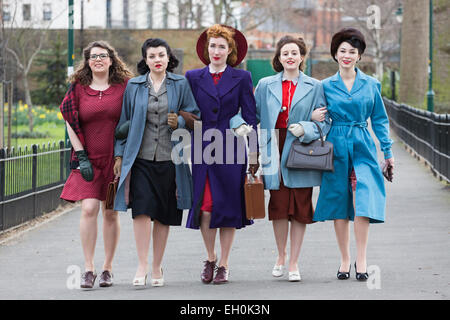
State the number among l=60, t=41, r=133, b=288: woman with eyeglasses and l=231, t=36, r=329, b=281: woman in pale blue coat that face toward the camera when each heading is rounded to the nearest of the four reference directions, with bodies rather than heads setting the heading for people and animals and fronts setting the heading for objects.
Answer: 2

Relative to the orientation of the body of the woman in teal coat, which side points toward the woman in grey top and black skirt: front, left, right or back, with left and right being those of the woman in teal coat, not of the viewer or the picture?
right

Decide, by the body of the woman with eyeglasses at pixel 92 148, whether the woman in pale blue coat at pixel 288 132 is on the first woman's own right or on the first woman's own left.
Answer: on the first woman's own left

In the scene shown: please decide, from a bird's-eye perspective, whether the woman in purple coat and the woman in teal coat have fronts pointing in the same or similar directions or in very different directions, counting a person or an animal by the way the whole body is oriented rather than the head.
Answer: same or similar directions

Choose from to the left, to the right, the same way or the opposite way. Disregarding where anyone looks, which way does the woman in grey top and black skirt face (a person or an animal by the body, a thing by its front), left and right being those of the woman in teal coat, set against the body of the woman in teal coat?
the same way

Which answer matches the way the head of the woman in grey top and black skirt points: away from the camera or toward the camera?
toward the camera

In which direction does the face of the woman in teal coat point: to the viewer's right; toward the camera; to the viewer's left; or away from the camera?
toward the camera

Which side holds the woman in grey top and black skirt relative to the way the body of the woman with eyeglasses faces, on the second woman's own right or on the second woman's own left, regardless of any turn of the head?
on the second woman's own left

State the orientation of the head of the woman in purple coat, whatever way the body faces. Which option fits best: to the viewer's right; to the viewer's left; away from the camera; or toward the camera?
toward the camera

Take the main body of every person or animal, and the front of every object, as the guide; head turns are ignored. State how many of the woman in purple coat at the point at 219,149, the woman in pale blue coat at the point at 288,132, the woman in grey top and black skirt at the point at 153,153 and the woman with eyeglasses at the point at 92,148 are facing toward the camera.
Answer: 4

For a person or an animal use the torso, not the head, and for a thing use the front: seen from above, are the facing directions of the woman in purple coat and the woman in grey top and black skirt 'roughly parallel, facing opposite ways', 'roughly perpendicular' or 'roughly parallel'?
roughly parallel

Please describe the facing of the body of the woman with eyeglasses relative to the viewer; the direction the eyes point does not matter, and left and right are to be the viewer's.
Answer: facing the viewer

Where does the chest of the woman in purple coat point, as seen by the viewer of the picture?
toward the camera
